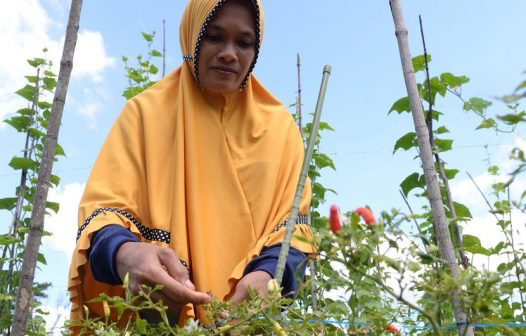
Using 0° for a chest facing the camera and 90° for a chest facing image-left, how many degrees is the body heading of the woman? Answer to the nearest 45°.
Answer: approximately 315°

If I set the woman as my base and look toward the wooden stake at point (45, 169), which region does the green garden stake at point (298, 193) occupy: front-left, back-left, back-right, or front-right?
back-left

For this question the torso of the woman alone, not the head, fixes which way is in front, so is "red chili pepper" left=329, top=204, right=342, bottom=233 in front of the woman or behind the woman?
in front

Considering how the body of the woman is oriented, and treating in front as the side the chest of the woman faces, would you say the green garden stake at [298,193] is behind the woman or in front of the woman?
in front
